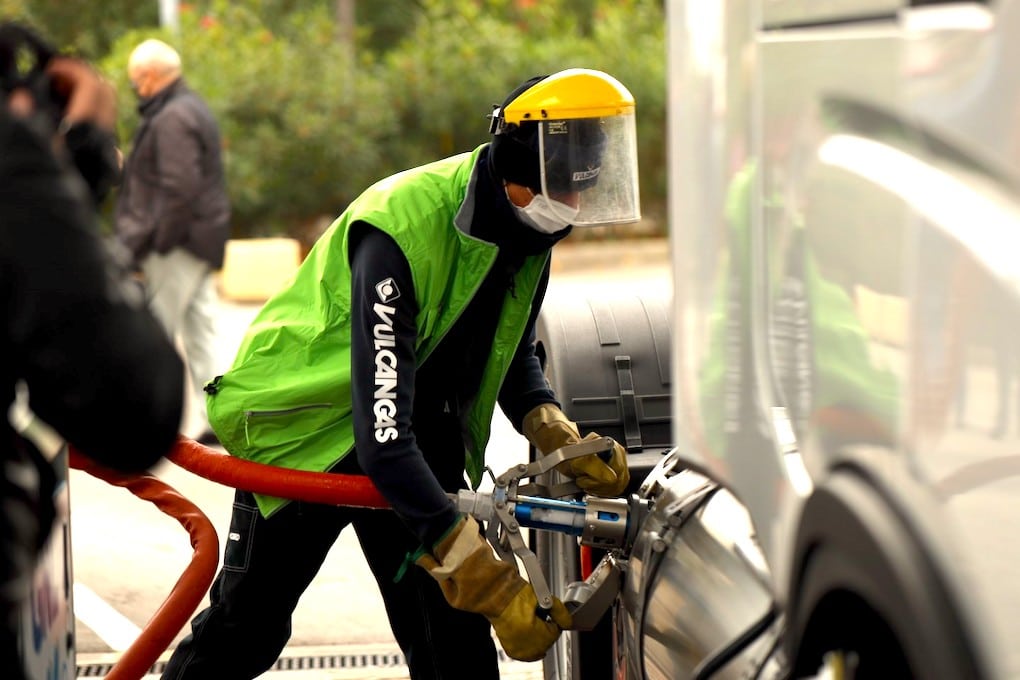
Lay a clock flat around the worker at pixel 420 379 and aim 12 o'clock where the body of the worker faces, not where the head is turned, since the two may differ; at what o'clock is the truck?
The truck is roughly at 1 o'clock from the worker.

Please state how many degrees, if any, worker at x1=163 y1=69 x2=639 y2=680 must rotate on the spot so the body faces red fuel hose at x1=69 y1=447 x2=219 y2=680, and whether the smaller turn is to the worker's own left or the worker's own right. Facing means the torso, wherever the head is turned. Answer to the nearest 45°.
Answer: approximately 135° to the worker's own right

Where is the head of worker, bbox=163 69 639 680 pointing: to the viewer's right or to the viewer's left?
to the viewer's right

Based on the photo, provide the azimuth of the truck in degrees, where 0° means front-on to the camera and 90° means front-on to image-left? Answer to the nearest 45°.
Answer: approximately 315°

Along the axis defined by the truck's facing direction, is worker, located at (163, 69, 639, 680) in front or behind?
behind

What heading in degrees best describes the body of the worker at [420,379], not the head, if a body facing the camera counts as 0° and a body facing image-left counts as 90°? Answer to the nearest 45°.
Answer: approximately 315°
